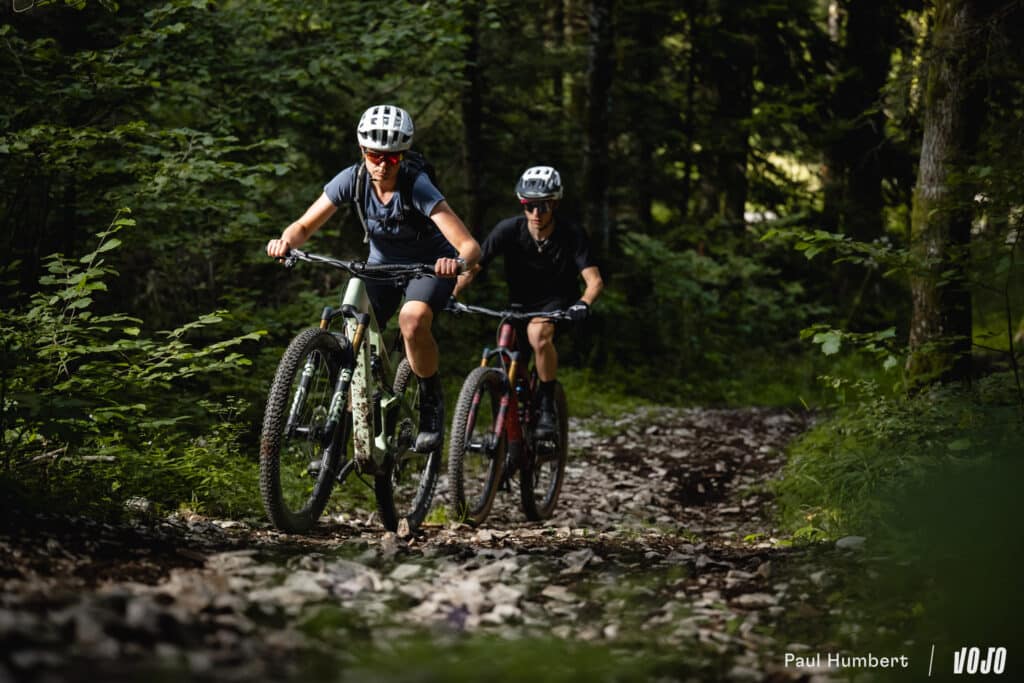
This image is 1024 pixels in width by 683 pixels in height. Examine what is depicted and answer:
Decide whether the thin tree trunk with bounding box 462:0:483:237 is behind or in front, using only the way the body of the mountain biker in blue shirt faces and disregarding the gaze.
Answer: behind

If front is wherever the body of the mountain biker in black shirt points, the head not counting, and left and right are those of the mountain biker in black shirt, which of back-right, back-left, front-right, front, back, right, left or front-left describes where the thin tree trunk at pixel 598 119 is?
back

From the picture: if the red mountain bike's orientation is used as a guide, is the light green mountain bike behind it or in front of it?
in front

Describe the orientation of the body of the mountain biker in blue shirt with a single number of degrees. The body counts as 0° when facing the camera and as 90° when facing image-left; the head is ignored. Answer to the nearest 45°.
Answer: approximately 45°

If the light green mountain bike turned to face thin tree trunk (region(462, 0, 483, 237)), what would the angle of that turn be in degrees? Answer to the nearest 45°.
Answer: approximately 135° to its right

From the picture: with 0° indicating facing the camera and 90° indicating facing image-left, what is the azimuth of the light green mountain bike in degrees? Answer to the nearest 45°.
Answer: approximately 45°

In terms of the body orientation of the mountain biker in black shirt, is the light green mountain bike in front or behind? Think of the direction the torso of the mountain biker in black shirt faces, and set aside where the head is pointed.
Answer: in front

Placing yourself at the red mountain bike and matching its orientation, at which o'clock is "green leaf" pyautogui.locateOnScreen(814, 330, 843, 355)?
The green leaf is roughly at 8 o'clock from the red mountain bike.

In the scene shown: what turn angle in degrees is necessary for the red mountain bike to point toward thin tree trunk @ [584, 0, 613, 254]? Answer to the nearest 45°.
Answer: approximately 135° to its right

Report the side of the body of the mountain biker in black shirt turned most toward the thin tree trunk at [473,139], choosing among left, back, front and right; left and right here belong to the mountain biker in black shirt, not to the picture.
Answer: back

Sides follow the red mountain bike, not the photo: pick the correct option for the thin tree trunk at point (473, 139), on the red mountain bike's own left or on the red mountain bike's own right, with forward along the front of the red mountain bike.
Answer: on the red mountain bike's own right

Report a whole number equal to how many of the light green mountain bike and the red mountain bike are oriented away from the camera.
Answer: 0

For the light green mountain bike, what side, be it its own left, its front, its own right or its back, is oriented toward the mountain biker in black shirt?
back
